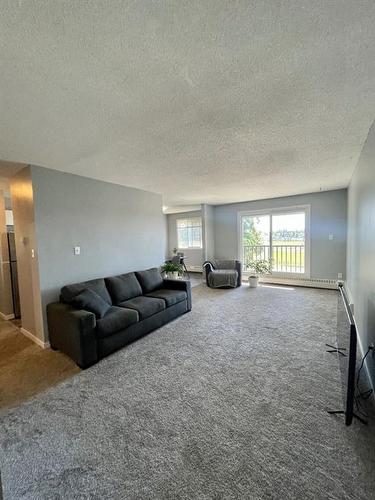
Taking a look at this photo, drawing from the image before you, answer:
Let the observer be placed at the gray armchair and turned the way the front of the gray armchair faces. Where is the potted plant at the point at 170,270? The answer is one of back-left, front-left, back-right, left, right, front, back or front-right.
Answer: front-right

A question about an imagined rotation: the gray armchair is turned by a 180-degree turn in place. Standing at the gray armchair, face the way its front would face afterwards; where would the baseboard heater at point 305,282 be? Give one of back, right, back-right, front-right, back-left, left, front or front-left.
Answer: right

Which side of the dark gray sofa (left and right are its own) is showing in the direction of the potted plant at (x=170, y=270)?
left

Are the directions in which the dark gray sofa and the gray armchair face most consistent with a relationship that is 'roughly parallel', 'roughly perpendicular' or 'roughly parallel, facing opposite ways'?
roughly perpendicular

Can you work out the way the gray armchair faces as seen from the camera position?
facing the viewer

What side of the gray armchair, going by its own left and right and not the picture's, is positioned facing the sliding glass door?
left

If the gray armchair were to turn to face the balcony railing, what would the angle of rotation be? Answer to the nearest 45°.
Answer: approximately 90° to its left

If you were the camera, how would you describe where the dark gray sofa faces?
facing the viewer and to the right of the viewer

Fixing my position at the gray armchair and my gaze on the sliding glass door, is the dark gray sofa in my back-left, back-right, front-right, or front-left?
back-right

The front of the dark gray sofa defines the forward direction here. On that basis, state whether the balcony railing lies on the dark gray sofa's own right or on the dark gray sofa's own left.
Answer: on the dark gray sofa's own left

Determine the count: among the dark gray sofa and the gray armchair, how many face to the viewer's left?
0
